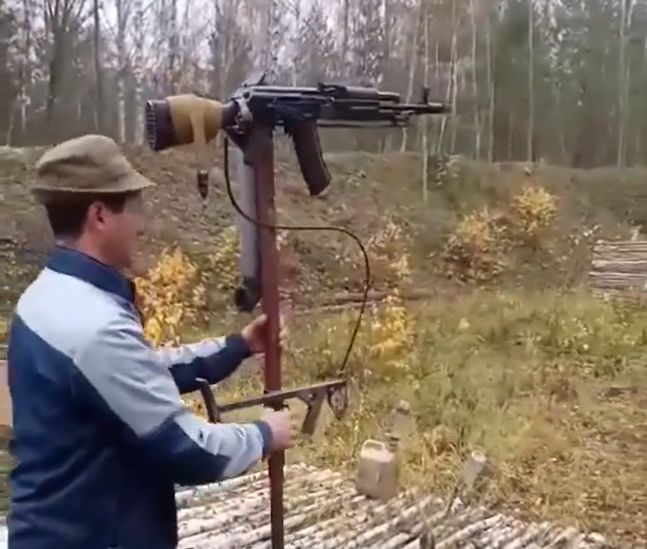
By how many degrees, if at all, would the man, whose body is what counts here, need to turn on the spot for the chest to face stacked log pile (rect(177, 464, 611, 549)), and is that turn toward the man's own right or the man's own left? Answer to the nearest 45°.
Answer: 0° — they already face it

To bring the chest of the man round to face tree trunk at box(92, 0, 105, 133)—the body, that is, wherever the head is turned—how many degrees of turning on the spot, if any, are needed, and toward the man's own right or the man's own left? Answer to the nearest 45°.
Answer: approximately 45° to the man's own left

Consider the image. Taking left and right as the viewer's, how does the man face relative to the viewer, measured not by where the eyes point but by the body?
facing away from the viewer and to the right of the viewer

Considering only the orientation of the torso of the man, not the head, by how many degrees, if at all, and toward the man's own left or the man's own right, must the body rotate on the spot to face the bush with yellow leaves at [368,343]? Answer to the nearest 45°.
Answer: approximately 45° to the man's own left

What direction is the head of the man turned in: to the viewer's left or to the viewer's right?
to the viewer's right

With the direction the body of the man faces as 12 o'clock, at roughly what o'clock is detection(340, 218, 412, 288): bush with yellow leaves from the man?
The bush with yellow leaves is roughly at 11 o'clock from the man.

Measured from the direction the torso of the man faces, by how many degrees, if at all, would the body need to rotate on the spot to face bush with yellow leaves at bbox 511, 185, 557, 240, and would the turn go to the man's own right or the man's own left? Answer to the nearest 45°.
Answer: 0° — they already face it

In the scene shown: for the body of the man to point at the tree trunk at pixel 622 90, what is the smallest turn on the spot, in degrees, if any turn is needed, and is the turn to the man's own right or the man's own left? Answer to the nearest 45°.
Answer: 0° — they already face it
